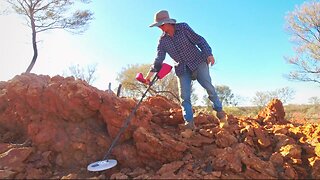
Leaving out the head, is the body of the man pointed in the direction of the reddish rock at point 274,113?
no

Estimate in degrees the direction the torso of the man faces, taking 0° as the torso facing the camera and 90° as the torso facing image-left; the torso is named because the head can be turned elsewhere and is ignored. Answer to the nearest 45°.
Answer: approximately 45°

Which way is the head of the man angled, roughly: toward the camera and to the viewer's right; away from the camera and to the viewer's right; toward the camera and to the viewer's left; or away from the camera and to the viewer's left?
toward the camera and to the viewer's left

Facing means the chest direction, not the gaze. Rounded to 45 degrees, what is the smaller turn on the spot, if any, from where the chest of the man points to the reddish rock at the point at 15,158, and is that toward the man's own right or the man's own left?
approximately 45° to the man's own right
